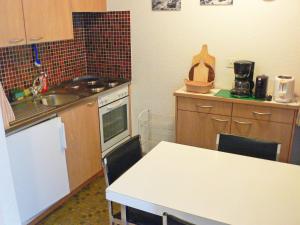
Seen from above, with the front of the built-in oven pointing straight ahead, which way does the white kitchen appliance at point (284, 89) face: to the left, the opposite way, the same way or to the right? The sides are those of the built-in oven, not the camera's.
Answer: to the right

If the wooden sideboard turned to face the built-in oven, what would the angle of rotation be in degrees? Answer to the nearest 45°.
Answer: approximately 90° to its right

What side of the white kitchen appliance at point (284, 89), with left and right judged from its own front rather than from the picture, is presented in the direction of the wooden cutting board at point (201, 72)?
right

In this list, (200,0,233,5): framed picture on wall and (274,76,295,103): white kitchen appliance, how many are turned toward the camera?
2

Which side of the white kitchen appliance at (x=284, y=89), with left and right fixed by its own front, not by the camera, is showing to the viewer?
front

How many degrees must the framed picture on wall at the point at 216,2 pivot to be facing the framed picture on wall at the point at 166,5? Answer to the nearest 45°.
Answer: approximately 90° to its right

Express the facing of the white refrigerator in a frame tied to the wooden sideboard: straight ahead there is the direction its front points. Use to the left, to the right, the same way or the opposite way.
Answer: to the left

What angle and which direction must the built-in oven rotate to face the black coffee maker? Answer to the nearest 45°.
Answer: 0° — it already faces it

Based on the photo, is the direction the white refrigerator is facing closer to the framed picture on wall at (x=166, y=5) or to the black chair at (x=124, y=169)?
the black chair
